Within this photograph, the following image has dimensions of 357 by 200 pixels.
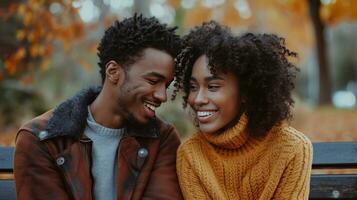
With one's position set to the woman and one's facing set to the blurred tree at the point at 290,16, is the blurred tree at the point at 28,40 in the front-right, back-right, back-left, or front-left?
front-left

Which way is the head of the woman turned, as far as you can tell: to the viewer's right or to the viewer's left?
to the viewer's left

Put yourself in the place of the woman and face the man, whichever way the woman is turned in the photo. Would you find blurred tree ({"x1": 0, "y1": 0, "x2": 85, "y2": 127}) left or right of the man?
right

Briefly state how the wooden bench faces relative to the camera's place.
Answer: facing the viewer

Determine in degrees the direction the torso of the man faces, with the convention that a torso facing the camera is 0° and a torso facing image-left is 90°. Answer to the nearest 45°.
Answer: approximately 0°

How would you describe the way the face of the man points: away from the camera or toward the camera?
toward the camera
